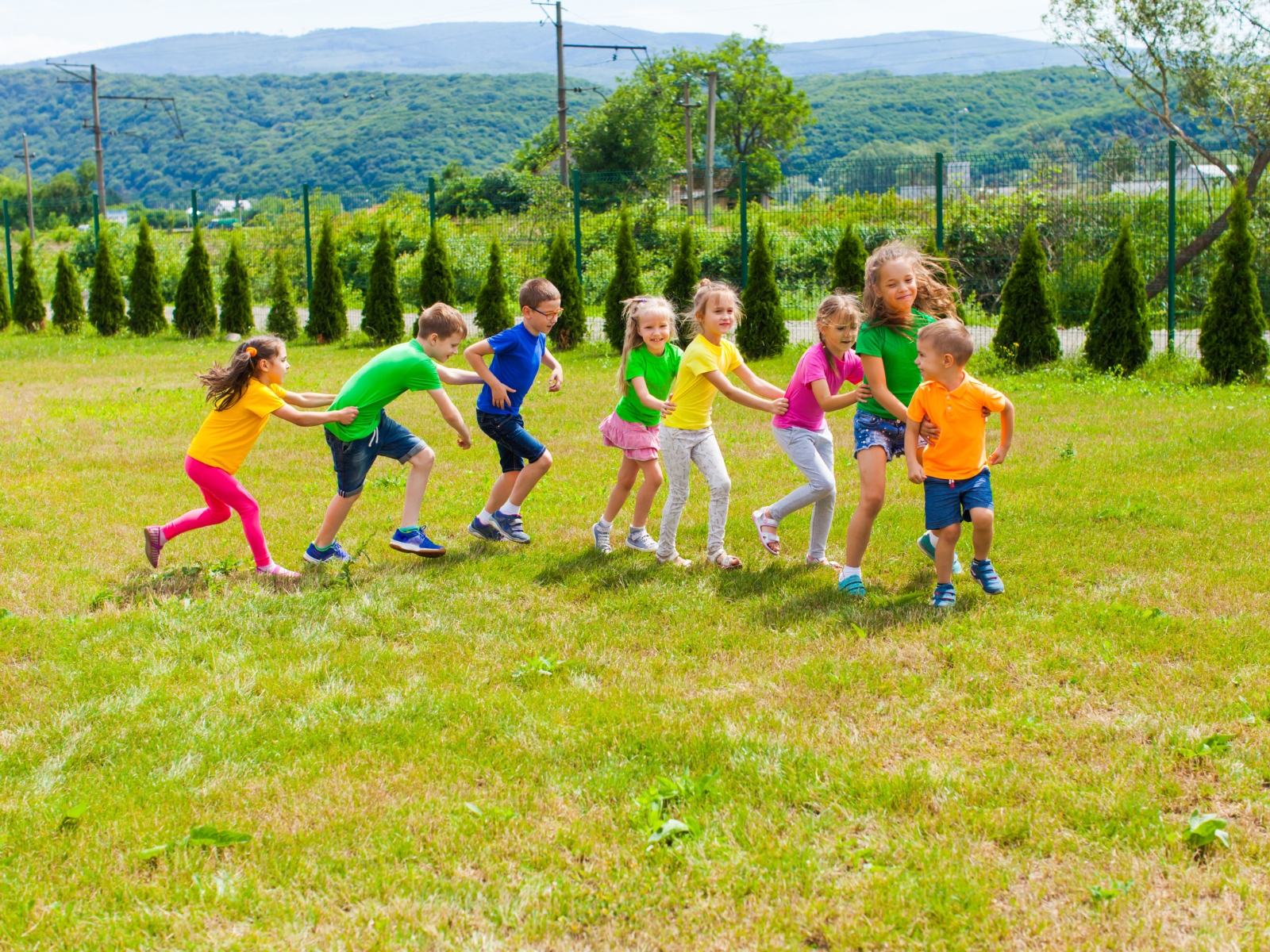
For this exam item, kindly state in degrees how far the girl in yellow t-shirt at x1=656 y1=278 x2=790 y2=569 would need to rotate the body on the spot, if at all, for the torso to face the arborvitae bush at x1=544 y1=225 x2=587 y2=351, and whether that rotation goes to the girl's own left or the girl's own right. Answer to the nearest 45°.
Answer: approximately 135° to the girl's own left

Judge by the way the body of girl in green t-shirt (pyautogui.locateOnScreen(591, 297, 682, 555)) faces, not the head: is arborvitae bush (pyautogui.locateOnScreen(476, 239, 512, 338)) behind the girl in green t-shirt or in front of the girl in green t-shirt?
behind

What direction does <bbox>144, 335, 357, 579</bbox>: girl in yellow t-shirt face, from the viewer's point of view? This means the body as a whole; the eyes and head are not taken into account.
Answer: to the viewer's right

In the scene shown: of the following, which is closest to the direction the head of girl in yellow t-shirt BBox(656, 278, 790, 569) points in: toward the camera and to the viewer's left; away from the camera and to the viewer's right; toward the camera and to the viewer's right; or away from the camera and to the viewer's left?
toward the camera and to the viewer's right

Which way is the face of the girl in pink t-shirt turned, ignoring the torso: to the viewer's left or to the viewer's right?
to the viewer's right

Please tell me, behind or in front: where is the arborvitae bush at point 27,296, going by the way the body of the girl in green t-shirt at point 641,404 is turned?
behind

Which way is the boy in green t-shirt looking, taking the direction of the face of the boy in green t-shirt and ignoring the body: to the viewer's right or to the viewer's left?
to the viewer's right

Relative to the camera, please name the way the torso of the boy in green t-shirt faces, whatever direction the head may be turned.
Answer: to the viewer's right
